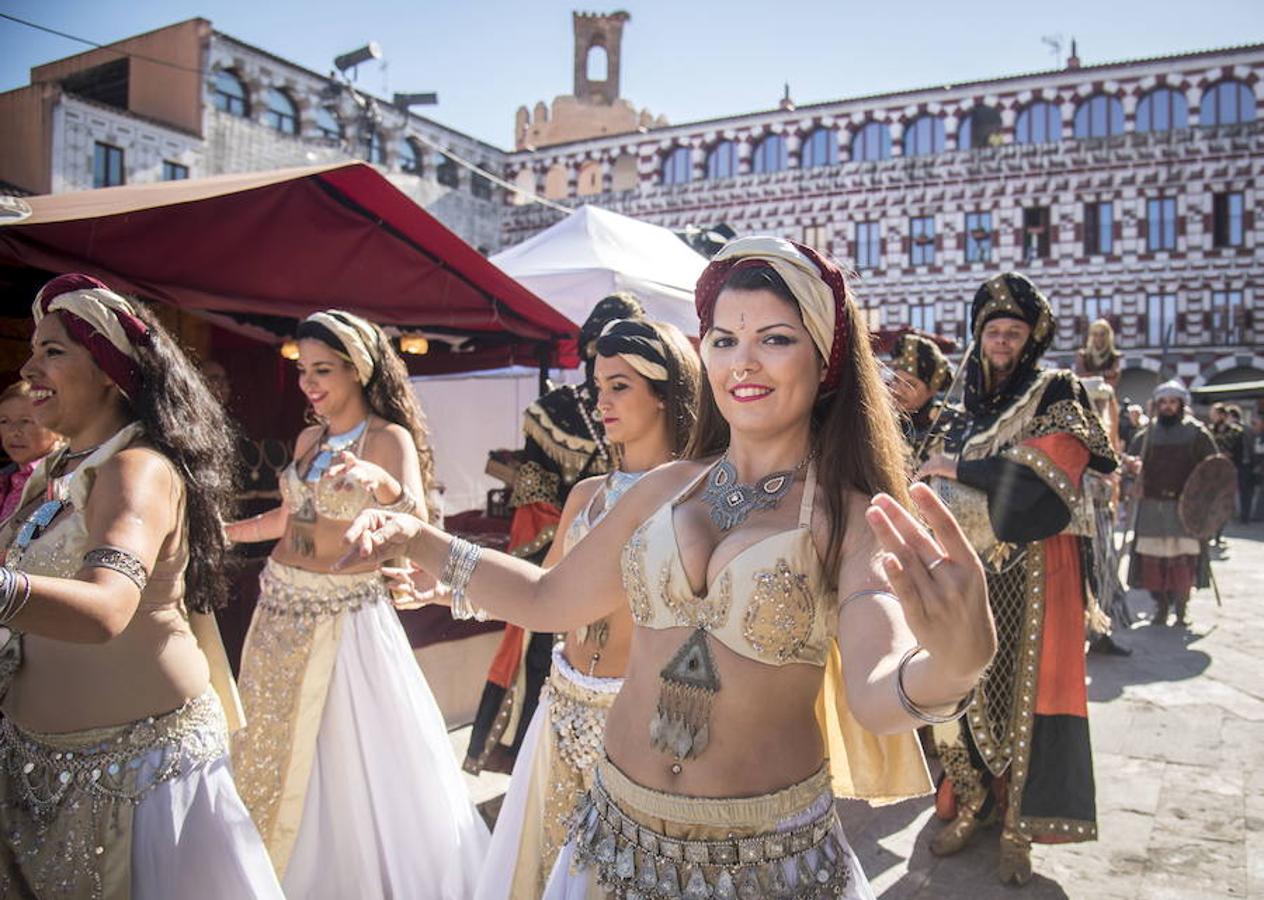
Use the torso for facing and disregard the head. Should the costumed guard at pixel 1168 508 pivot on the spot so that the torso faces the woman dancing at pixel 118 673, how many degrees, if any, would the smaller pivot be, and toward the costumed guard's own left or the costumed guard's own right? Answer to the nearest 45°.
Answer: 0° — they already face them

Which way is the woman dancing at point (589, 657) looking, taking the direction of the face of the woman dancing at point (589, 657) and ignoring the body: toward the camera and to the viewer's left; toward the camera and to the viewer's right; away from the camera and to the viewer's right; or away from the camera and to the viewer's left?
toward the camera and to the viewer's left

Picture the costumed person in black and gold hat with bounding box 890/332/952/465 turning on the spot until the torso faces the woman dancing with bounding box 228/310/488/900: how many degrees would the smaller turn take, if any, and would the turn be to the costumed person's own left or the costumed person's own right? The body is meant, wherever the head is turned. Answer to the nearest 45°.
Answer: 0° — they already face them

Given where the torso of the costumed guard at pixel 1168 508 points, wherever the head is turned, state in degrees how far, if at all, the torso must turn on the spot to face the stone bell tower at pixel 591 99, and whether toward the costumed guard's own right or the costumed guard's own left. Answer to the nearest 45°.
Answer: approximately 135° to the costumed guard's own right

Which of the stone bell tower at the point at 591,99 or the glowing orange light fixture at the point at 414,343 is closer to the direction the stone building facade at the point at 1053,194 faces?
the glowing orange light fixture

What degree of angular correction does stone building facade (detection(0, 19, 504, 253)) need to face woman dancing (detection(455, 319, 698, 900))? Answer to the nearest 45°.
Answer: approximately 45° to its right

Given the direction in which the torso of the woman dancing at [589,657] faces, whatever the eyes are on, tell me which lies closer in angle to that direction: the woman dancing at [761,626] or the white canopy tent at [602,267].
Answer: the woman dancing

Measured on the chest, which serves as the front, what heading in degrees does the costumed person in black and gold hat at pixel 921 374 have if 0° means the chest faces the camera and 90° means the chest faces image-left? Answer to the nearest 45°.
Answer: approximately 45°

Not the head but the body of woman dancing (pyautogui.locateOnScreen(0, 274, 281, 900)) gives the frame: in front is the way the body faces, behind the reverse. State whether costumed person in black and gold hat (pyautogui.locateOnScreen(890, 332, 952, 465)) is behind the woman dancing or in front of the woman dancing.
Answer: behind

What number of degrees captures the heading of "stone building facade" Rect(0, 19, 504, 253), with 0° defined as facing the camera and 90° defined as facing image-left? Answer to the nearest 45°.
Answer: approximately 315°
